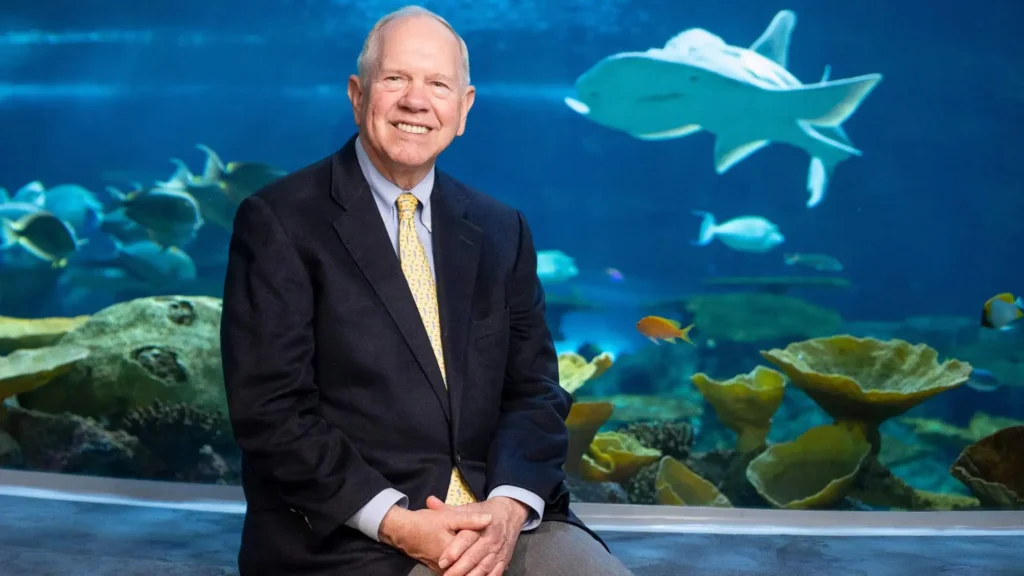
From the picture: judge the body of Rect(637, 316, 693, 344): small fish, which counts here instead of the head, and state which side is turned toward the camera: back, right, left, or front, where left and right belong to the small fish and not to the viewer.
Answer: left

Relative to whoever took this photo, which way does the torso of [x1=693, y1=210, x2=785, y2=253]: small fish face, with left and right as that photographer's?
facing to the right of the viewer

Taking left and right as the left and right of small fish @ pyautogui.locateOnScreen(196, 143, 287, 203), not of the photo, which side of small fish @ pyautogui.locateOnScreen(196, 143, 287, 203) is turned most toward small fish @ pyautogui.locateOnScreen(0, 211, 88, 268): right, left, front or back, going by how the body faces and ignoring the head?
back

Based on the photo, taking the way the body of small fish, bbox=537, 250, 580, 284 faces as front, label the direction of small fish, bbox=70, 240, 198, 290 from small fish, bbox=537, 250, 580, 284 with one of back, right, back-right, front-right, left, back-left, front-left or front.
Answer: back

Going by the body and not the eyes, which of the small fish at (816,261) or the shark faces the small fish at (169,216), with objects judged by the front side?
the shark

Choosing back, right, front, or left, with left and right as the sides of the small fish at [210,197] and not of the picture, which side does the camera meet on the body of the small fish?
right

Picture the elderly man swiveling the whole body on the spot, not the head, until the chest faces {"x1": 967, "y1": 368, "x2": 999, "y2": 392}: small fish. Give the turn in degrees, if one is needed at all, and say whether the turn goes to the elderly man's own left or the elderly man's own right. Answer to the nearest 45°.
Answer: approximately 90° to the elderly man's own left

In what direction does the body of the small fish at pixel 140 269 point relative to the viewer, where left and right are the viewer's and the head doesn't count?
facing to the right of the viewer

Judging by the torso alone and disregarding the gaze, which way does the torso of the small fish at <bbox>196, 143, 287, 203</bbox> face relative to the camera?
to the viewer's right
